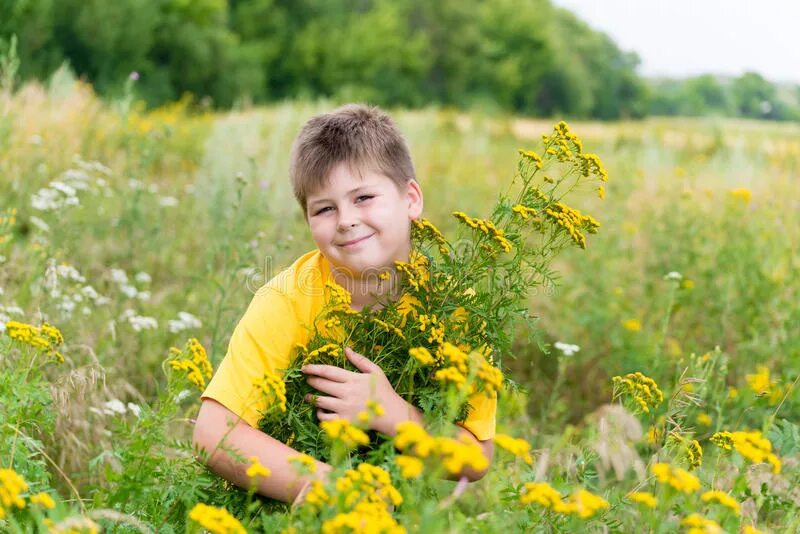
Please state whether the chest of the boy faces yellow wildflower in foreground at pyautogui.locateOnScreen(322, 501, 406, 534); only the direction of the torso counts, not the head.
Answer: yes

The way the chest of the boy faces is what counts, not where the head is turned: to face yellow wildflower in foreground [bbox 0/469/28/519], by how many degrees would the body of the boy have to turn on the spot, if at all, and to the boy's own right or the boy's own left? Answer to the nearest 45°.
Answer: approximately 45° to the boy's own right

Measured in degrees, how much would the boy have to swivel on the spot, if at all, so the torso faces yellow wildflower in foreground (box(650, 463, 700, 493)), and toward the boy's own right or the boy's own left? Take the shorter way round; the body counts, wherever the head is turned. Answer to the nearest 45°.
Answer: approximately 45° to the boy's own left

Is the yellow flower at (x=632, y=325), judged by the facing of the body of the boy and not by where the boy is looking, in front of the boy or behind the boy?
behind

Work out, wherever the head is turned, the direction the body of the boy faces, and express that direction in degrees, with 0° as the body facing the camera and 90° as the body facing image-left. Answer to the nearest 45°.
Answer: approximately 0°

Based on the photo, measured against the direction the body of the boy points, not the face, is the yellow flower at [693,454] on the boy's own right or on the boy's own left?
on the boy's own left

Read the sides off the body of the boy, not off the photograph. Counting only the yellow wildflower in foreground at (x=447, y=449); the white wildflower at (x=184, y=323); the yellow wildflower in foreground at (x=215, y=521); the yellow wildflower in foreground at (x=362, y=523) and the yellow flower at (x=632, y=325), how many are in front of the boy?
3

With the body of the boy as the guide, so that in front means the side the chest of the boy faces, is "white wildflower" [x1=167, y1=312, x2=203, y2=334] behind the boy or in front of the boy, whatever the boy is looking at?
behind
